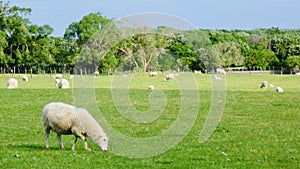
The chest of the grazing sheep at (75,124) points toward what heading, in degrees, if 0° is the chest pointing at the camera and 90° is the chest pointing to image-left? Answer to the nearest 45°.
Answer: approximately 270°
